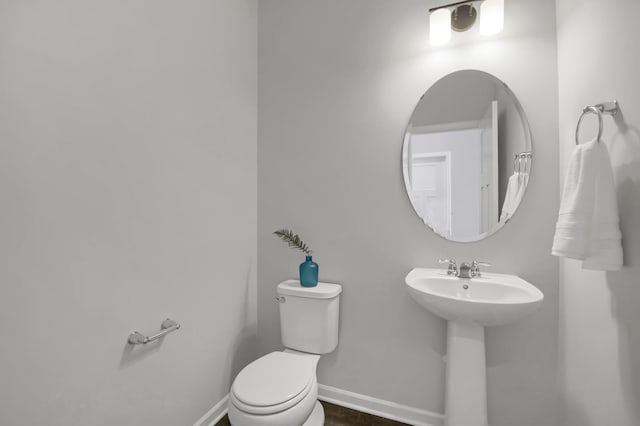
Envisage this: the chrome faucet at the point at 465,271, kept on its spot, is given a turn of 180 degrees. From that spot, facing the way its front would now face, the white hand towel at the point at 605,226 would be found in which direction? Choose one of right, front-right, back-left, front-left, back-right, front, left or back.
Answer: back-right

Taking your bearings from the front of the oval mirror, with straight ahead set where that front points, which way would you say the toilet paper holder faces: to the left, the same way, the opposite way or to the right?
to the left

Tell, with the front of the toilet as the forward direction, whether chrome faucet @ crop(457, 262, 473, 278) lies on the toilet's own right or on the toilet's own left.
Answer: on the toilet's own left

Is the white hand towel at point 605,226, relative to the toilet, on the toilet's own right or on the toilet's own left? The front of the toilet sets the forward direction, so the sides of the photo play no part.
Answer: on the toilet's own left

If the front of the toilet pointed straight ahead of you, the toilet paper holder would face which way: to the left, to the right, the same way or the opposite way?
to the left

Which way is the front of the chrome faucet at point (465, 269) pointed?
toward the camera

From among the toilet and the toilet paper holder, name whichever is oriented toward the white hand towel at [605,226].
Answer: the toilet paper holder

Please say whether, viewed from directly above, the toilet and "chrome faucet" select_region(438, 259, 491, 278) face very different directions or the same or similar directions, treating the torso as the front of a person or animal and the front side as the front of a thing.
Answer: same or similar directions

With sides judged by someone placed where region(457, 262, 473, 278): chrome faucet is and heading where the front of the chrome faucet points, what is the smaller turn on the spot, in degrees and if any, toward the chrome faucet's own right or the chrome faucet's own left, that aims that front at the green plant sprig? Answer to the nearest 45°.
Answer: approximately 90° to the chrome faucet's own right

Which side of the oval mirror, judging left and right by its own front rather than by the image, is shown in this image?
front
